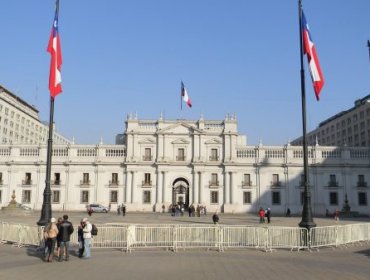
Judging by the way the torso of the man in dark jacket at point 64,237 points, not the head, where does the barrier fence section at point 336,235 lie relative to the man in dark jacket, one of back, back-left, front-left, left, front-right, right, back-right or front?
right

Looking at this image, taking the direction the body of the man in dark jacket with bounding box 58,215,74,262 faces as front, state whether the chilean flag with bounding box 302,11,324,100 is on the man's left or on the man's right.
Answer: on the man's right

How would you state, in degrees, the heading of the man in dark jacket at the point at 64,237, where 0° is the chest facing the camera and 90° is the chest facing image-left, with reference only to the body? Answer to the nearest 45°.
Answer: approximately 180°

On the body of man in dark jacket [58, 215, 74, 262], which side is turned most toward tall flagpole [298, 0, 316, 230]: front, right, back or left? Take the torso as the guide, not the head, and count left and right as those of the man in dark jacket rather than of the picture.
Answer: right
